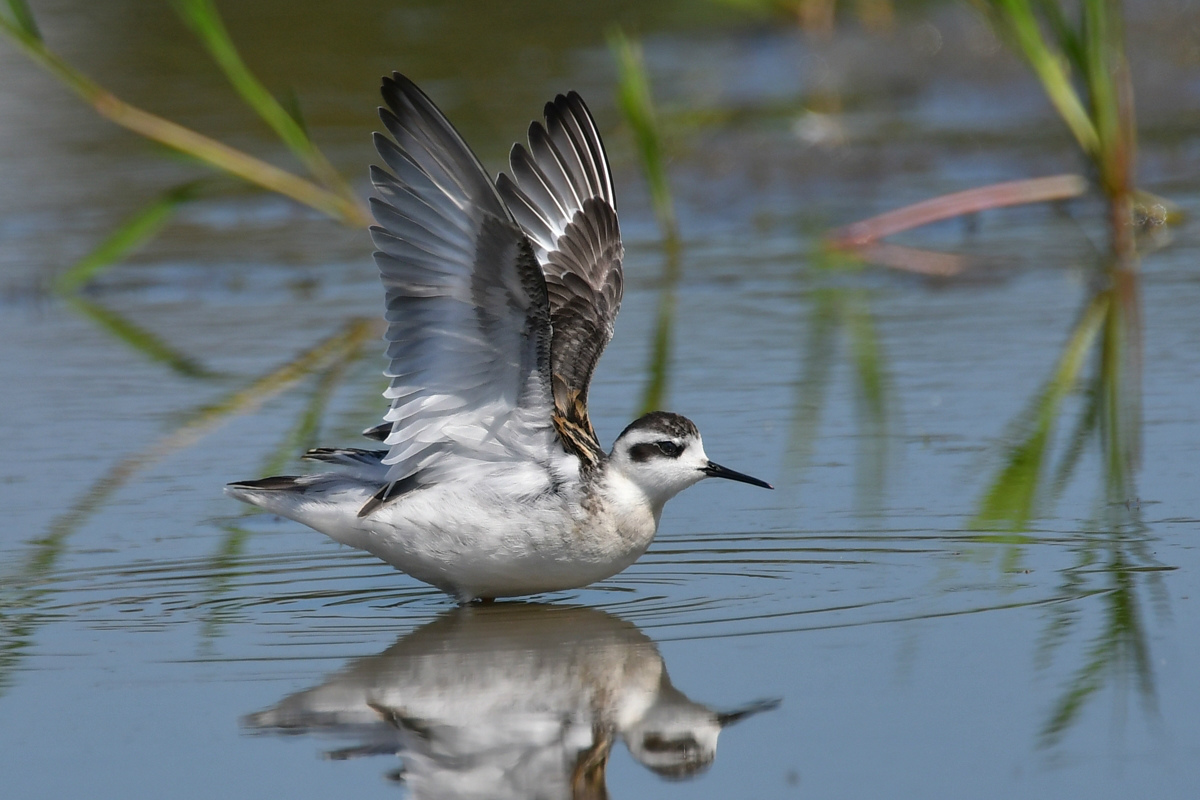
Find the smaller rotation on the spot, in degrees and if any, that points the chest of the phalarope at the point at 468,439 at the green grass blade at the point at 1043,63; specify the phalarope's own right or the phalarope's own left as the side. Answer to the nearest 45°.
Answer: approximately 45° to the phalarope's own left

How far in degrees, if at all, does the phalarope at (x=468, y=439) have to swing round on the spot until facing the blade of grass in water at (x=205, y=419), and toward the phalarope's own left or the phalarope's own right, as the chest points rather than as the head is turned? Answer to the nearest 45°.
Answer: approximately 135° to the phalarope's own left

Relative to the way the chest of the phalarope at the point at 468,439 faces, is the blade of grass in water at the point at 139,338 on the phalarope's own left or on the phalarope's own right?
on the phalarope's own left

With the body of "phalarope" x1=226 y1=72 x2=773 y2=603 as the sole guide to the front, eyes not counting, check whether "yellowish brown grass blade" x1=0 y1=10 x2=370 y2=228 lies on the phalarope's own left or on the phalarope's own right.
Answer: on the phalarope's own left

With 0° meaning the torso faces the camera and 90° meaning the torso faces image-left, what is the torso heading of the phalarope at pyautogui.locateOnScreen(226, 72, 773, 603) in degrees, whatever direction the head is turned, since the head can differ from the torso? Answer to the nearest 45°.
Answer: approximately 270°
